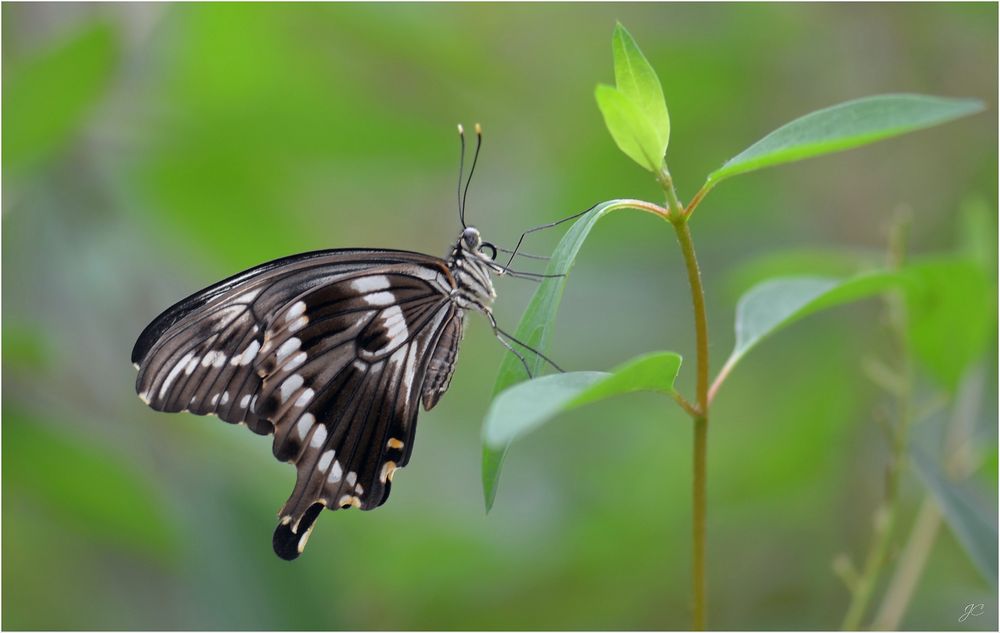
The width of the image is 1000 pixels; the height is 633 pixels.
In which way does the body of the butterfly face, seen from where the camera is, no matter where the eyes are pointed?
to the viewer's right
